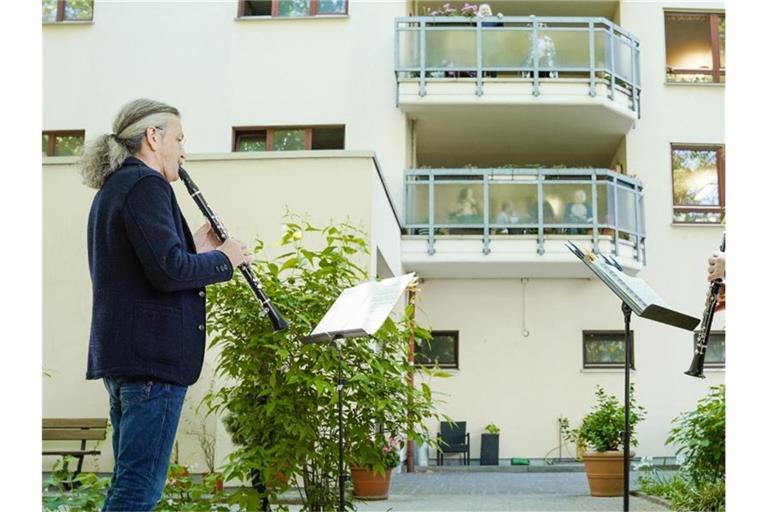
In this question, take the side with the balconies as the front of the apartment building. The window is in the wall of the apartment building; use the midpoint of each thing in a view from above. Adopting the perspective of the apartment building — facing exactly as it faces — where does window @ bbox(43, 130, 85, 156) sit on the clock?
The window is roughly at 3 o'clock from the apartment building.

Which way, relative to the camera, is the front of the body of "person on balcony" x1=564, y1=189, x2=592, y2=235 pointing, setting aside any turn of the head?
toward the camera

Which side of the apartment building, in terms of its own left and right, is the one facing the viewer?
front

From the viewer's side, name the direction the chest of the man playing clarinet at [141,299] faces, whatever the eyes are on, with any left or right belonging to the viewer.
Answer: facing to the right of the viewer

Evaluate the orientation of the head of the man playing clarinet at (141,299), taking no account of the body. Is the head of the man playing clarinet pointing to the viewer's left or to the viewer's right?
to the viewer's right

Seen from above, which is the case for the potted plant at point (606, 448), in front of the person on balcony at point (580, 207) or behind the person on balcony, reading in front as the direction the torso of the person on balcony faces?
in front

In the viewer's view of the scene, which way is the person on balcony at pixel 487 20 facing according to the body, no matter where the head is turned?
toward the camera

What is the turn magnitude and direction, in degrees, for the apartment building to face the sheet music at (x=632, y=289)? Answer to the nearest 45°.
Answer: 0° — it already faces it

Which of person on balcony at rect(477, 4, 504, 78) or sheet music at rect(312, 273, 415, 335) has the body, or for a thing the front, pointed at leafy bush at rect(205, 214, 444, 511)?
the person on balcony

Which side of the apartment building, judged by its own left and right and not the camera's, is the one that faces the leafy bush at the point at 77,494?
front
